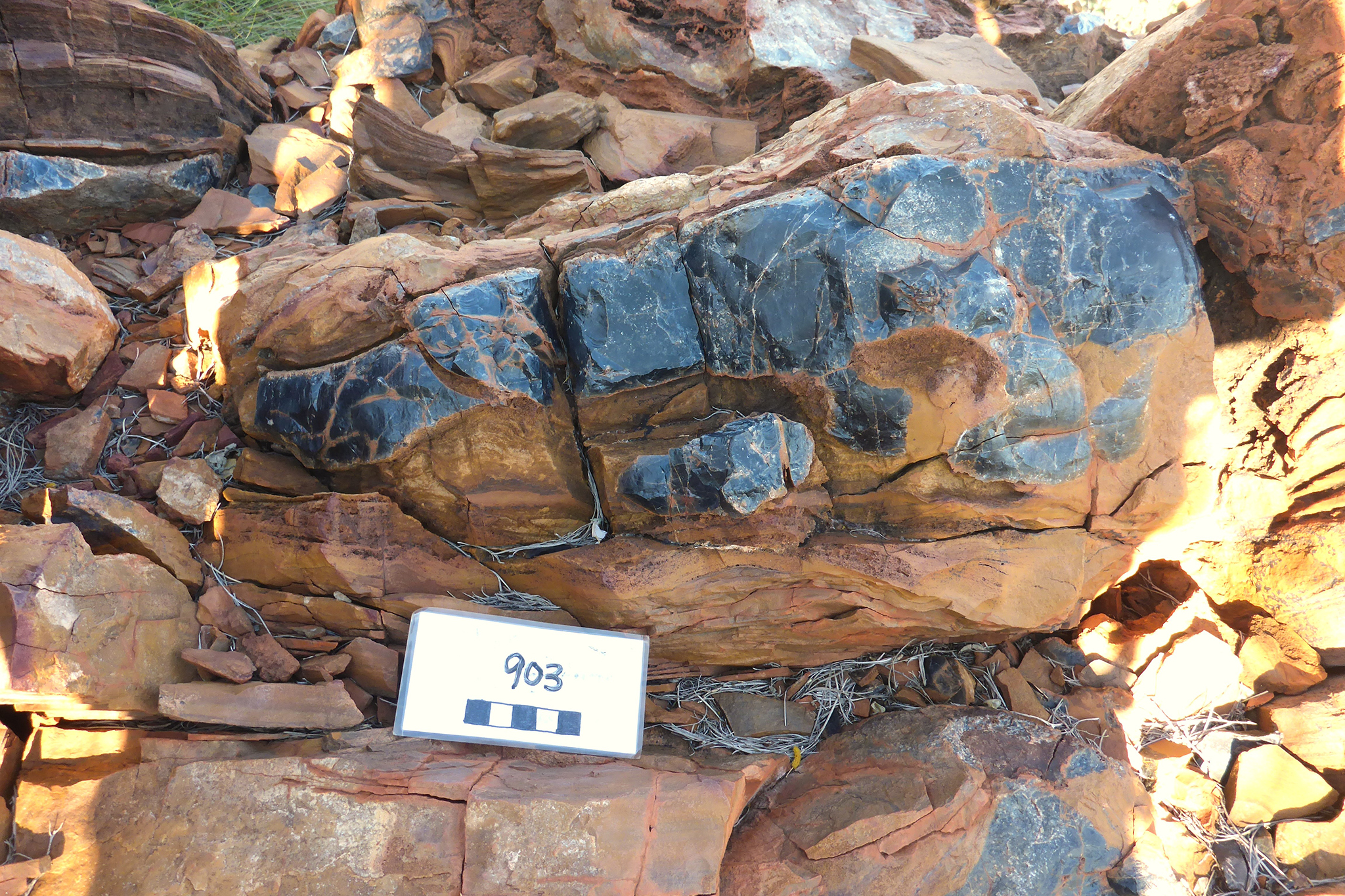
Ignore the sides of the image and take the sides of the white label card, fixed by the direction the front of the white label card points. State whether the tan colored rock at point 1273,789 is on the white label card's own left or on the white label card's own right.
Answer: on the white label card's own left

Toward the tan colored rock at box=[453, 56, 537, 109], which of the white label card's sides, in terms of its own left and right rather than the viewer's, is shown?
back

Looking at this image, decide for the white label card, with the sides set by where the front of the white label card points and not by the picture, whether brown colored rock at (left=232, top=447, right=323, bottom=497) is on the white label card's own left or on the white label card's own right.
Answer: on the white label card's own right

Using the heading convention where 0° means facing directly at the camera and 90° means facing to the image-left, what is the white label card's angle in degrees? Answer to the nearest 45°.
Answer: approximately 0°

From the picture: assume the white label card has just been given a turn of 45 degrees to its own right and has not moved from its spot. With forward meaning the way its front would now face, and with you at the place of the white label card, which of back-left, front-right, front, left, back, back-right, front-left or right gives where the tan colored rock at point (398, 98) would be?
back-right
